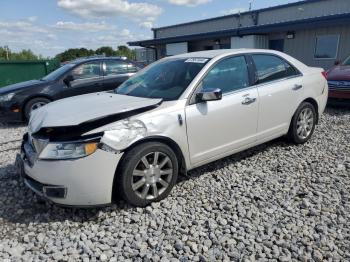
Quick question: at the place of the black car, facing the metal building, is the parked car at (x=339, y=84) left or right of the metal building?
right

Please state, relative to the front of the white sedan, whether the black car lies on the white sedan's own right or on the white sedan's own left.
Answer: on the white sedan's own right

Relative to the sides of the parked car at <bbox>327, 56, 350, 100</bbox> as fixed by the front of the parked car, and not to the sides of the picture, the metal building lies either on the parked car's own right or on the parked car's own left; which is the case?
on the parked car's own right

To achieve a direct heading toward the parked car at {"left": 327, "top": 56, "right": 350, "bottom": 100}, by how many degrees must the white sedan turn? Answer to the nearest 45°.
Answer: approximately 180°

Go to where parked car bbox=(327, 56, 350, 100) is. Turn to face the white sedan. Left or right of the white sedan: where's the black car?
right

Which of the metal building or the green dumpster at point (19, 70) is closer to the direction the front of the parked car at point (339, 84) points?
the green dumpster

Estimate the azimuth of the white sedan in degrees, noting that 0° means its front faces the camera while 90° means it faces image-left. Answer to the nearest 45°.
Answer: approximately 45°

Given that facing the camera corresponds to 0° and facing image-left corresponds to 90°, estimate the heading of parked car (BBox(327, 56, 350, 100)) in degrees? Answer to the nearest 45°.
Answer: approximately 45°

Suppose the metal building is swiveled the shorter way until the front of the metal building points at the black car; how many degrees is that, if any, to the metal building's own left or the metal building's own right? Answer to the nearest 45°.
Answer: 0° — it already faces it

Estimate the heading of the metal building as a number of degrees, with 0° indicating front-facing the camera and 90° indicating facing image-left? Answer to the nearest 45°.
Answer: approximately 45°

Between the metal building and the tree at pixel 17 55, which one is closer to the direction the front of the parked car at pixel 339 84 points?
the tree
